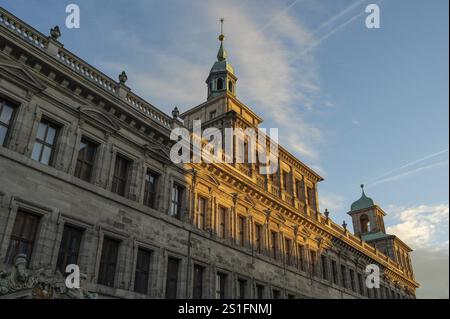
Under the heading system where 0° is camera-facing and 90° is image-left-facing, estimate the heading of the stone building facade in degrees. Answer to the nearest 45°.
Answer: approximately 315°
